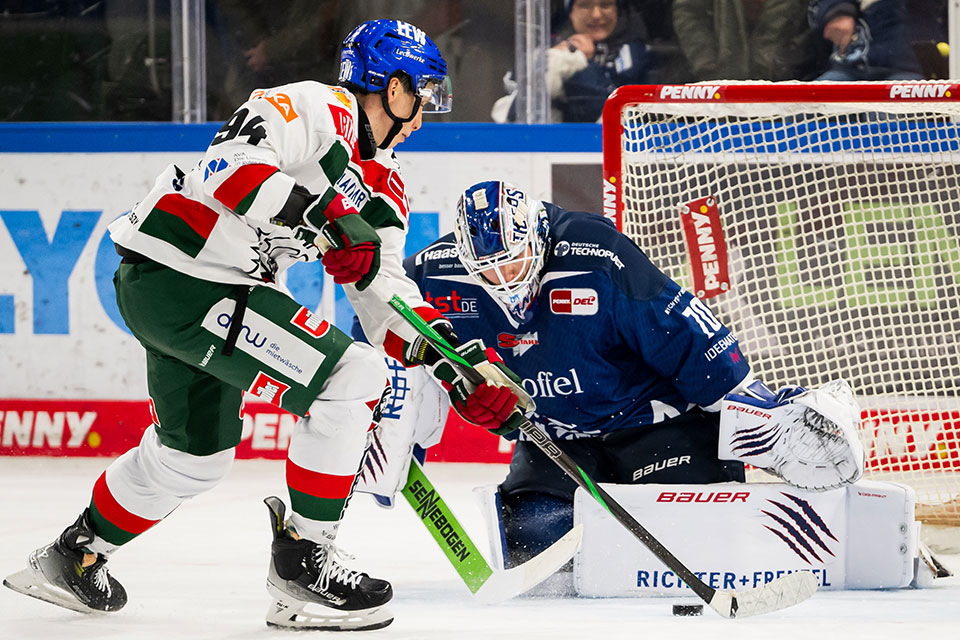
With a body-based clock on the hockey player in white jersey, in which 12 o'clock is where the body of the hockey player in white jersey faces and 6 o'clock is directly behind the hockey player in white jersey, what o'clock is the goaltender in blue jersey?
The goaltender in blue jersey is roughly at 11 o'clock from the hockey player in white jersey.

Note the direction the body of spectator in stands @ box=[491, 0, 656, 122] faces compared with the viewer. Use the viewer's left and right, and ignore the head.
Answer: facing the viewer

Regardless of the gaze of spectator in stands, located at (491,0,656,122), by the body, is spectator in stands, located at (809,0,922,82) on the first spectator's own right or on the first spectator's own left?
on the first spectator's own left

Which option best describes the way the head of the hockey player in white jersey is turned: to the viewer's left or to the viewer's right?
to the viewer's right

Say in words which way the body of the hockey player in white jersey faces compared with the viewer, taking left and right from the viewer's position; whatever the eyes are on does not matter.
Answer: facing to the right of the viewer

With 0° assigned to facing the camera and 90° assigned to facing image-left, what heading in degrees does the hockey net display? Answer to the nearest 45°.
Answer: approximately 0°

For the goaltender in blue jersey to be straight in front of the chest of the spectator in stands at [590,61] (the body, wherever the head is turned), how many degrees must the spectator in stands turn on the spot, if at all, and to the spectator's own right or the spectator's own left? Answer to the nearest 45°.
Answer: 0° — they already face them

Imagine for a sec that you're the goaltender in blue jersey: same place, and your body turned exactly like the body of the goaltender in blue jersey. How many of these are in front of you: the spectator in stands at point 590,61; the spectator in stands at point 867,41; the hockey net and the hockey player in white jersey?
1

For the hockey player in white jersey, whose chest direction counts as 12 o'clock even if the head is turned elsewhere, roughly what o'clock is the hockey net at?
The hockey net is roughly at 11 o'clock from the hockey player in white jersey.

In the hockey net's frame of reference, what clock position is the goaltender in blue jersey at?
The goaltender in blue jersey is roughly at 1 o'clock from the hockey net.

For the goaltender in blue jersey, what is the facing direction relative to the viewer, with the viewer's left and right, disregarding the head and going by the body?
facing the viewer and to the left of the viewer

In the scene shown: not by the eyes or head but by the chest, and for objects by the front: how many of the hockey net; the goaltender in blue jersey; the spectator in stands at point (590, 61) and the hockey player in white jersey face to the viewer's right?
1

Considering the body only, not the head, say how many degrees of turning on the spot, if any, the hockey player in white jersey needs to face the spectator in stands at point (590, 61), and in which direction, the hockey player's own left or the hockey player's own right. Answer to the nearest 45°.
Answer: approximately 45° to the hockey player's own left

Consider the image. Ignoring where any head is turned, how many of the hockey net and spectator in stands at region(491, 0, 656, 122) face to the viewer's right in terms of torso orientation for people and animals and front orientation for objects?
0
